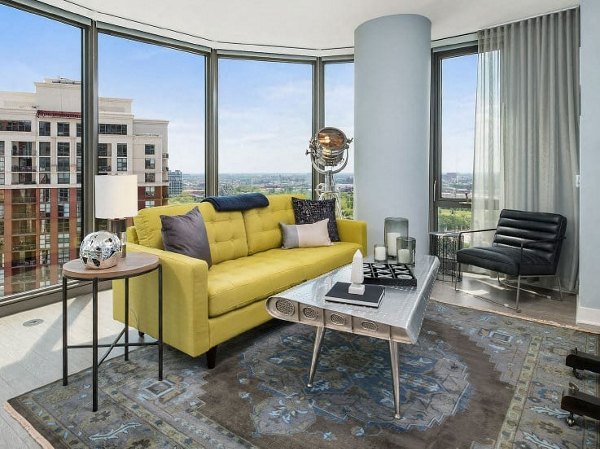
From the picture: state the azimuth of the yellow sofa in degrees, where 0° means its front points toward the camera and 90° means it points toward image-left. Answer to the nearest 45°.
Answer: approximately 315°

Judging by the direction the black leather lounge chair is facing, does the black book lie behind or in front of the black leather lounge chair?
in front

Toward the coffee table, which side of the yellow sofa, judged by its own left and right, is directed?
front

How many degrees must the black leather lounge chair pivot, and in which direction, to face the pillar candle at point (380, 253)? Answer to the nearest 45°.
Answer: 0° — it already faces it

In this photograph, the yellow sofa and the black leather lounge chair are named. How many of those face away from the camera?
0

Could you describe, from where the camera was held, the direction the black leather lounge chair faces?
facing the viewer and to the left of the viewer

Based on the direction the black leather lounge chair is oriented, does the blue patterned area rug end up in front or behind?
in front

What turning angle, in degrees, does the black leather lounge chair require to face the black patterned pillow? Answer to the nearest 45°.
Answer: approximately 45° to its right
